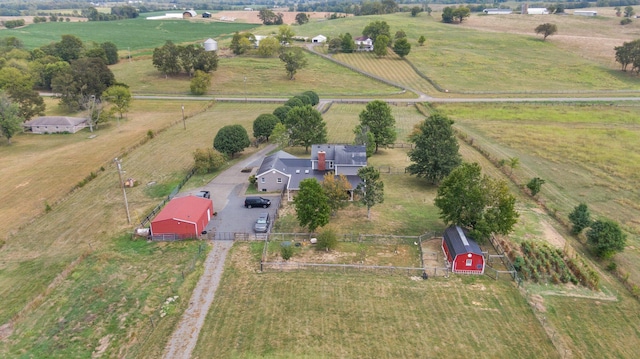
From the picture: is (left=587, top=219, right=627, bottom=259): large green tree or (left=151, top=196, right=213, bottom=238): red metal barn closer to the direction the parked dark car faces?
the large green tree

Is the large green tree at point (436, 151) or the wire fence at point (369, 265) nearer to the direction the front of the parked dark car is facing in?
the large green tree

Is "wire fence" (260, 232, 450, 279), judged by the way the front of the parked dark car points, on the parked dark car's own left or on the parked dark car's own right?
on the parked dark car's own right

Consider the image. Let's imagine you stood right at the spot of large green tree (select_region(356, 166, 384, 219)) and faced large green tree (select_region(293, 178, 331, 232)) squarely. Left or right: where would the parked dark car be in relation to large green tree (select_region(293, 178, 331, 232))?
right

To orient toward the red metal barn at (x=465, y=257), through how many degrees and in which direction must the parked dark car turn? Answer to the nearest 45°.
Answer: approximately 45° to its right

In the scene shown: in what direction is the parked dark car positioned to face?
to the viewer's right

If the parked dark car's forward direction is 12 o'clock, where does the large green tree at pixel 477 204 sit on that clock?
The large green tree is roughly at 1 o'clock from the parked dark car.

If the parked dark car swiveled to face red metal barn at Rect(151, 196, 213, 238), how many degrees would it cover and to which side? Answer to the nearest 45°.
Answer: approximately 135° to its right

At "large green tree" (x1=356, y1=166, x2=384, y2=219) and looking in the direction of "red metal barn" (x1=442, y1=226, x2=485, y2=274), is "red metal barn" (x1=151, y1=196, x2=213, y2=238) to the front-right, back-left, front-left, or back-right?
back-right

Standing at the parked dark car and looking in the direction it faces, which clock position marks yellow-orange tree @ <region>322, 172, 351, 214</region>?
The yellow-orange tree is roughly at 1 o'clock from the parked dark car.

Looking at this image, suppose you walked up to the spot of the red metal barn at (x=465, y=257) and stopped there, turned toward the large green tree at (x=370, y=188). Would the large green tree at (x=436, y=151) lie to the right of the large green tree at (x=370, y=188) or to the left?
right
